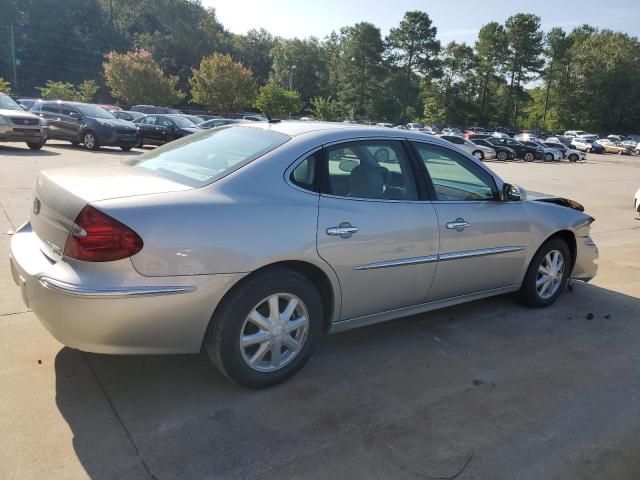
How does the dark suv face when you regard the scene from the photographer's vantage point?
facing the viewer and to the right of the viewer

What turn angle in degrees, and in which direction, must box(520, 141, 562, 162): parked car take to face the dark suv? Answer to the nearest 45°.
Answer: approximately 90° to its right

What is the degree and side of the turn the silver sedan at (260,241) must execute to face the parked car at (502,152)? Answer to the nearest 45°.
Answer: approximately 45° to its left

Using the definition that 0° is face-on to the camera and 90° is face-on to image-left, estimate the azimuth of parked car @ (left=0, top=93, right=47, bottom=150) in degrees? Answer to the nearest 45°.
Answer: approximately 315°

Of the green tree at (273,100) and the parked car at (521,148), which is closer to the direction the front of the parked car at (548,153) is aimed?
the parked car

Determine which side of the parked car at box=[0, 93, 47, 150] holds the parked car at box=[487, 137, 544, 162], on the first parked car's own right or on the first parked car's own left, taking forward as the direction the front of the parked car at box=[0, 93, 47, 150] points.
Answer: on the first parked car's own left

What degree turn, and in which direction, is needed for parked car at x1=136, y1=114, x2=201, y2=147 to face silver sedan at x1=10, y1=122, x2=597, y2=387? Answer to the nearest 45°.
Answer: approximately 45° to its right

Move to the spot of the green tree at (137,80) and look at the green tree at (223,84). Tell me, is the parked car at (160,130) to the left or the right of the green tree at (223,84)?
right

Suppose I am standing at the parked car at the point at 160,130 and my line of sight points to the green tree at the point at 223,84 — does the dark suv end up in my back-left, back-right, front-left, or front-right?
back-left

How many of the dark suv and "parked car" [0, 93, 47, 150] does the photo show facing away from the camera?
0

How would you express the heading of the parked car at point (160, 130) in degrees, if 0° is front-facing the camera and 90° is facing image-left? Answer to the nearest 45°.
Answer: approximately 315°

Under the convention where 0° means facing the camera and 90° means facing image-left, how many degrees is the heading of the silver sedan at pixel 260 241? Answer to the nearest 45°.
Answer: approximately 225°
